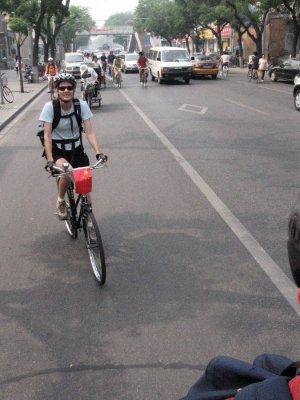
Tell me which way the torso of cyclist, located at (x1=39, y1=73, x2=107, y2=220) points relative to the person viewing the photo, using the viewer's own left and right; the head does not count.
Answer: facing the viewer

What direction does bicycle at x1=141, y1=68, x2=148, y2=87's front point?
toward the camera

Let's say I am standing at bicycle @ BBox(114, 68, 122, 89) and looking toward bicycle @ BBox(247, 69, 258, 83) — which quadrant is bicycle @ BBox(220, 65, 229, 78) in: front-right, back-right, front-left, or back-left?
front-left

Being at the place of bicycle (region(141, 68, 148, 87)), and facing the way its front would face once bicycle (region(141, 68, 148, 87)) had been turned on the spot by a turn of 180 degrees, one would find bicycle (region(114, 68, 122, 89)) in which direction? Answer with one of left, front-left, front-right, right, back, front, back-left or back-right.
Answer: left

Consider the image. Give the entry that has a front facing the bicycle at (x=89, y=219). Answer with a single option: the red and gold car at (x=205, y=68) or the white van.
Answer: the white van

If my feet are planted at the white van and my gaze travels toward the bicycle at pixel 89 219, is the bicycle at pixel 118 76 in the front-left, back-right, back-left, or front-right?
front-right

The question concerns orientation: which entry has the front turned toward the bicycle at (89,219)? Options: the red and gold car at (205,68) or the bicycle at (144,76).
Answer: the bicycle at (144,76)

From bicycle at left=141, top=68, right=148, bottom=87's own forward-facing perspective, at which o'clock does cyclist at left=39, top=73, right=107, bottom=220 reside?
The cyclist is roughly at 12 o'clock from the bicycle.

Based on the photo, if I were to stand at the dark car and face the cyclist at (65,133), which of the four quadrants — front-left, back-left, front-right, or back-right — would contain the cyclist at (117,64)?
front-right

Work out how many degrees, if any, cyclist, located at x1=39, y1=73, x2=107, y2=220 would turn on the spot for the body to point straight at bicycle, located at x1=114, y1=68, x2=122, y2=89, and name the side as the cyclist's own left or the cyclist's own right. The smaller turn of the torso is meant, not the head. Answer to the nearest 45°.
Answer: approximately 180°

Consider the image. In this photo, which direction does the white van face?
toward the camera
